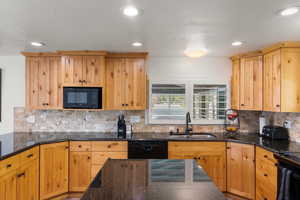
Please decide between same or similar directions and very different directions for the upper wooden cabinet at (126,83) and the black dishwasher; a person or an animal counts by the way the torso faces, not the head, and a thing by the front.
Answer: same or similar directions

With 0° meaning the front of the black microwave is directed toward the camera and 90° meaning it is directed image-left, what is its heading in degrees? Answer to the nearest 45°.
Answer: approximately 0°

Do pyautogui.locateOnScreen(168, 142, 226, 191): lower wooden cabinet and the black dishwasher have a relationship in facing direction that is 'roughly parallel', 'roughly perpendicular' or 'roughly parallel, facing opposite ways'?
roughly parallel

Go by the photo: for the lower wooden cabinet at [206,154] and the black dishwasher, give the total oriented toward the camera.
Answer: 2

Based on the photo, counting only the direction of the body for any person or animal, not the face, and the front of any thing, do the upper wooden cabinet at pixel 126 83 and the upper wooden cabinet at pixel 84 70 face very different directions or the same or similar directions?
same or similar directions

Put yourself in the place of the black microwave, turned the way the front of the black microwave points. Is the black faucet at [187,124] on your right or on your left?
on your left

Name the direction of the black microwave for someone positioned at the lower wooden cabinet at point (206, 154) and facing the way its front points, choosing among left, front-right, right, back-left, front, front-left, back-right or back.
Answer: right

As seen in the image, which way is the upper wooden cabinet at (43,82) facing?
toward the camera

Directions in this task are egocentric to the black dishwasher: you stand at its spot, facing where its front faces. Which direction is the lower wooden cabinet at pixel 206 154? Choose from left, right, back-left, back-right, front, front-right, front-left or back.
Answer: left

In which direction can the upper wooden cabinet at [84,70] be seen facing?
toward the camera

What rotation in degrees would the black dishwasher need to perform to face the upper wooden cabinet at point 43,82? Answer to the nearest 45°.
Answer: approximately 90° to its right
